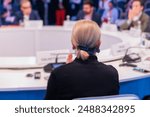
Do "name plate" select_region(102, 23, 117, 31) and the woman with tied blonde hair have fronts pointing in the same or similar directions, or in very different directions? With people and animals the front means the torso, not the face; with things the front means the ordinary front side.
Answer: very different directions

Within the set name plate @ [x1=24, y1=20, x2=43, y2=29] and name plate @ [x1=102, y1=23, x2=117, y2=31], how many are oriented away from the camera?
0

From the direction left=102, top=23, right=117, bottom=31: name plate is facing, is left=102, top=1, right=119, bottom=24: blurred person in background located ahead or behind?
behind

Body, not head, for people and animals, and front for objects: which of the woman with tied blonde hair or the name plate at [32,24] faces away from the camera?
the woman with tied blonde hair

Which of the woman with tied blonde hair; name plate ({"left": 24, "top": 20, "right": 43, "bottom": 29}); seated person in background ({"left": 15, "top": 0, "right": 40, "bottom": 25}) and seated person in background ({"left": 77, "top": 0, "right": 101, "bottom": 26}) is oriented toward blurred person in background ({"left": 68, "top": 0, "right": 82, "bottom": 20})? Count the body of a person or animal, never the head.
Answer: the woman with tied blonde hair

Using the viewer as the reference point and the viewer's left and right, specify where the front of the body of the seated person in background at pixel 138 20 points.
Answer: facing the viewer and to the left of the viewer

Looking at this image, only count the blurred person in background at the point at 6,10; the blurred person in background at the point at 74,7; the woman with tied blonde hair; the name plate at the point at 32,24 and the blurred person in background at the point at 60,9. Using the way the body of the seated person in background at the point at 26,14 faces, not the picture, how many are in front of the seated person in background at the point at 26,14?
2

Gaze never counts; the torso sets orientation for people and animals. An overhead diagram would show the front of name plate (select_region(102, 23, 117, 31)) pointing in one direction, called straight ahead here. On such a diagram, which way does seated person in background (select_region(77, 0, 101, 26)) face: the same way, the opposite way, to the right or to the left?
the same way

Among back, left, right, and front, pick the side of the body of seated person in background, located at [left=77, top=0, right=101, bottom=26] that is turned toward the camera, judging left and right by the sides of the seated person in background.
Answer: front

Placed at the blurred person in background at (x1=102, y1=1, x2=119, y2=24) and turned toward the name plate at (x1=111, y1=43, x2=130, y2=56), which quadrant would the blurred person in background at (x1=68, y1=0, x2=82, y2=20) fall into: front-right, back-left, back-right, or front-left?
back-right

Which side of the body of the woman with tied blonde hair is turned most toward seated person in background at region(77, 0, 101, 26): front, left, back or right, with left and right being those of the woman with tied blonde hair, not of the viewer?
front

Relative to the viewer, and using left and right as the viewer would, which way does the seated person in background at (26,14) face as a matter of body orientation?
facing the viewer

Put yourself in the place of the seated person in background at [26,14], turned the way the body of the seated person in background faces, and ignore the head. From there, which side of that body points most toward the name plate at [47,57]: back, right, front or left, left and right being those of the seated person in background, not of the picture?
front

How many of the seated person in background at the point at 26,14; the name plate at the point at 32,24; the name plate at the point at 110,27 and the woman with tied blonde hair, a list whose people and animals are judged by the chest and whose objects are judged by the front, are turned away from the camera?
1

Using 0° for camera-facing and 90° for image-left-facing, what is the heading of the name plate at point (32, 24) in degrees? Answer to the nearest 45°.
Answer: approximately 0°

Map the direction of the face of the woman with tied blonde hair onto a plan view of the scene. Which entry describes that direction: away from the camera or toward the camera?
away from the camera

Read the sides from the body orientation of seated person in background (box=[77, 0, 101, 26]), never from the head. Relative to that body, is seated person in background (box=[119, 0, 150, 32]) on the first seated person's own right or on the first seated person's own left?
on the first seated person's own left

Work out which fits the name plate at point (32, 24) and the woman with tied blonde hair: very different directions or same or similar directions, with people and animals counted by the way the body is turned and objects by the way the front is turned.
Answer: very different directions

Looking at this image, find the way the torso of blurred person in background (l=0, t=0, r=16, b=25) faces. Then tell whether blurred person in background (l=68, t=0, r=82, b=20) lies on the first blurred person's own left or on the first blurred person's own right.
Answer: on the first blurred person's own left

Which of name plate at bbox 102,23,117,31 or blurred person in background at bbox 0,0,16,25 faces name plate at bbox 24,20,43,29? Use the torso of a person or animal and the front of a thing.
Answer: the blurred person in background
